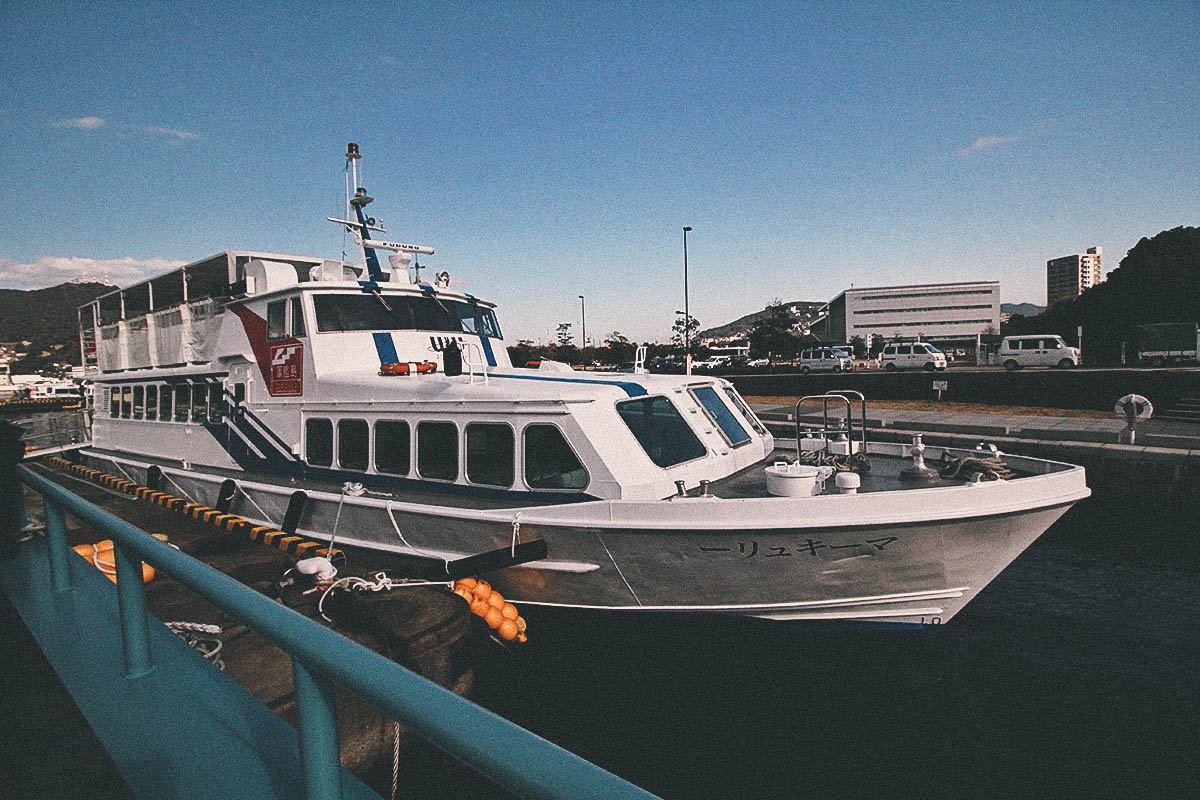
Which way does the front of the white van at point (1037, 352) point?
to the viewer's right

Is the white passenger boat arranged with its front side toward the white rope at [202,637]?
no

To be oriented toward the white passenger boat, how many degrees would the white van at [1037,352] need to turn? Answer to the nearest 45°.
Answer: approximately 90° to its right

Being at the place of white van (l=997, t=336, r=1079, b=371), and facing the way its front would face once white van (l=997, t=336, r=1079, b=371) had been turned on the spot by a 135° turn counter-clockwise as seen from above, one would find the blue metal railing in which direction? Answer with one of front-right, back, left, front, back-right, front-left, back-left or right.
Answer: back-left

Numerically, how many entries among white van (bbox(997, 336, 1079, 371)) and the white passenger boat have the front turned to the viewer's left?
0

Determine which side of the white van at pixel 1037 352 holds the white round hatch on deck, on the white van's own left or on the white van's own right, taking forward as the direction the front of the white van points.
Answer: on the white van's own right

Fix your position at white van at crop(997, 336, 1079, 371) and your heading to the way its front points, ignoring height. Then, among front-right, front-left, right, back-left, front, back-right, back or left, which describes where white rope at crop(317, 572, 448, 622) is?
right

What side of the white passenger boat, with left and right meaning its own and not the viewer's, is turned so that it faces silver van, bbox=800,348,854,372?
left

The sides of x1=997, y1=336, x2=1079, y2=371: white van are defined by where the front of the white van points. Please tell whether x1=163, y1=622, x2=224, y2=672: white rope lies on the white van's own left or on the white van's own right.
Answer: on the white van's own right

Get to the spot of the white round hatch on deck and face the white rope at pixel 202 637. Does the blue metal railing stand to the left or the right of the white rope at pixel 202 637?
left
